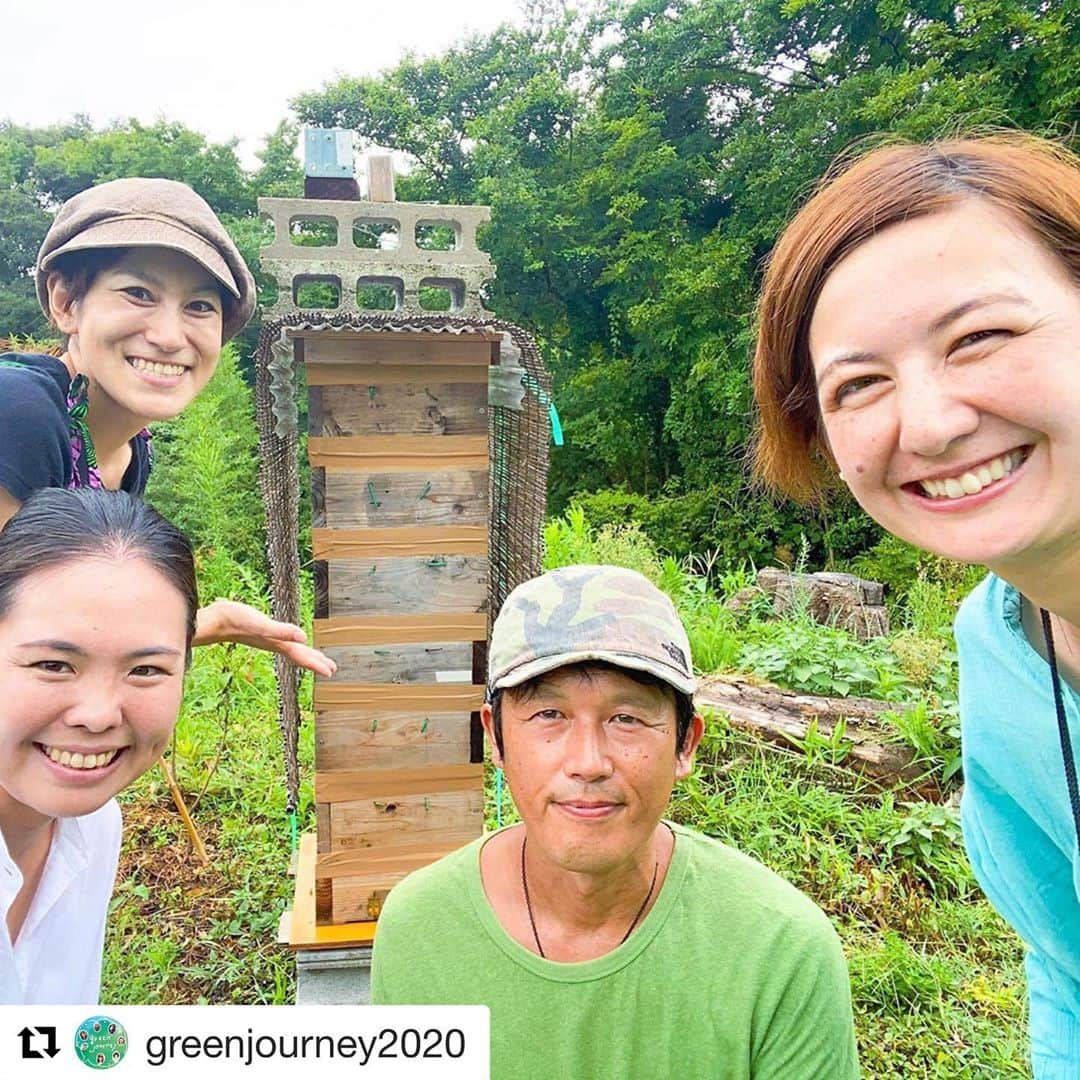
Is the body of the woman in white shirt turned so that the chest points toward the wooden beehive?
no

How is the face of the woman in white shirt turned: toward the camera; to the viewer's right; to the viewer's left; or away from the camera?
toward the camera

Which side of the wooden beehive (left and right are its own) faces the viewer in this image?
front

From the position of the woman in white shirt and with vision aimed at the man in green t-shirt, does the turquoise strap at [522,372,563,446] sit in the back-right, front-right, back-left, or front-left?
front-left

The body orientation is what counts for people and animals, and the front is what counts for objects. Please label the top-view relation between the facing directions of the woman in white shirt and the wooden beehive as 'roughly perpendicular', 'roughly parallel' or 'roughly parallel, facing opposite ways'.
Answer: roughly parallel

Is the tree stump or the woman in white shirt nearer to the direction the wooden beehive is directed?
the woman in white shirt

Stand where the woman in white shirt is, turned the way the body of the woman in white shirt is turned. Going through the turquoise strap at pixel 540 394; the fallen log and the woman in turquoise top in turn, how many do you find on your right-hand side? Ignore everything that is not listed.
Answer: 0

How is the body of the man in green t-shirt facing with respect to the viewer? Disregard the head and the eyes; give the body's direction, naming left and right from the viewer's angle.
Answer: facing the viewer

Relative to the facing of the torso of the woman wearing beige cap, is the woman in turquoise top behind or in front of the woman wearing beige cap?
in front

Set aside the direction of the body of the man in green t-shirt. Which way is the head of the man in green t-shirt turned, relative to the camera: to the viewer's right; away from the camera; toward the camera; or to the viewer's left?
toward the camera

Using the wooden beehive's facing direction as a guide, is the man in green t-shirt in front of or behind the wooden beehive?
in front
